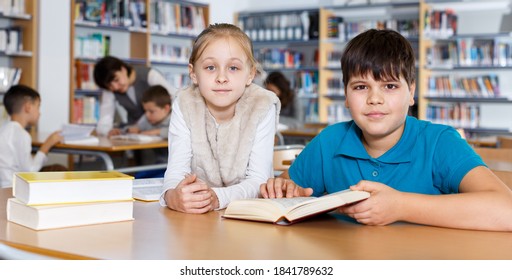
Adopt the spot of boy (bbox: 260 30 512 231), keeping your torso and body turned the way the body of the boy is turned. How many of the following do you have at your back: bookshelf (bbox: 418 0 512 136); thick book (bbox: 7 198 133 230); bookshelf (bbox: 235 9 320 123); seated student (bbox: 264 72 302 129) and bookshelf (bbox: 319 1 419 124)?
4

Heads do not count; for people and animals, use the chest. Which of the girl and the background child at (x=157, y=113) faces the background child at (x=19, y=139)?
the background child at (x=157, y=113)

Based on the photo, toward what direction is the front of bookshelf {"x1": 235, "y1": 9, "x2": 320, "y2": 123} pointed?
toward the camera

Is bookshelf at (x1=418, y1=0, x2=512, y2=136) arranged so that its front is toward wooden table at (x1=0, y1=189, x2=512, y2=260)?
yes

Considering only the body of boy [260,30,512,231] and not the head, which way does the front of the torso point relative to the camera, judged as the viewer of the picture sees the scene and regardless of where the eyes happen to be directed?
toward the camera

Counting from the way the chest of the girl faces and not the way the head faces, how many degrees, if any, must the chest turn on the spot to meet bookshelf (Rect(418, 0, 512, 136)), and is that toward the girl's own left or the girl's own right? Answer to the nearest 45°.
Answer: approximately 135° to the girl's own left

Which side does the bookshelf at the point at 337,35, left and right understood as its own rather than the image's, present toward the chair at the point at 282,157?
front

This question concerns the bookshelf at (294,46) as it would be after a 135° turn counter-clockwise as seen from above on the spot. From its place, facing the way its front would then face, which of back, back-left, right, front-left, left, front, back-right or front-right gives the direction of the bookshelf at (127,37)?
back

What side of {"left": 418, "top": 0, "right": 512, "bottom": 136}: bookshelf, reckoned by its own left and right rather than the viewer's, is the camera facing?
front

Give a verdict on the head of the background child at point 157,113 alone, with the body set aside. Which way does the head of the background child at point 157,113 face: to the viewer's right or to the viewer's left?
to the viewer's left

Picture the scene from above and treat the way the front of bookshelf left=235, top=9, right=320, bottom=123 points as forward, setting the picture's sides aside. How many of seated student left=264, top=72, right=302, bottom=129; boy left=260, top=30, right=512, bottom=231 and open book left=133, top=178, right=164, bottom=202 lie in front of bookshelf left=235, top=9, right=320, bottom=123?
3
